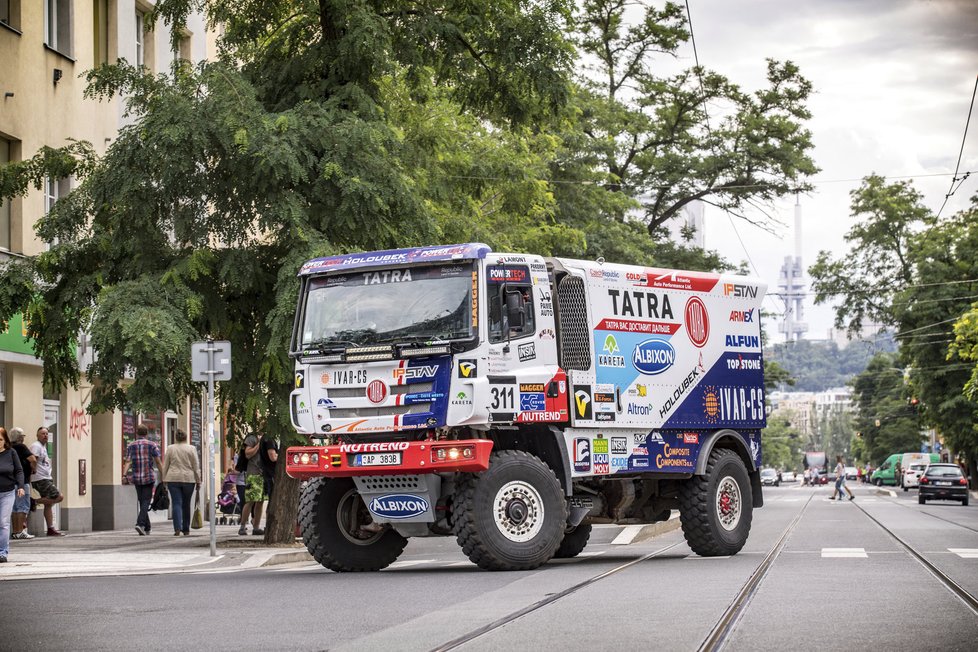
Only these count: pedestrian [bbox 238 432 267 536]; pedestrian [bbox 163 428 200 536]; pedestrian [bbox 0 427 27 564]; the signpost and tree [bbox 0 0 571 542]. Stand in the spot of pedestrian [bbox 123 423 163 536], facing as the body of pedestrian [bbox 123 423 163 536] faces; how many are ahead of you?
0

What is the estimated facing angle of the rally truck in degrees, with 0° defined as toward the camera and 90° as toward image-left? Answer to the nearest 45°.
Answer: approximately 45°

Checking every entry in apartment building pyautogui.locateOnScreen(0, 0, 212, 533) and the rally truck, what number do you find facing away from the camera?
0

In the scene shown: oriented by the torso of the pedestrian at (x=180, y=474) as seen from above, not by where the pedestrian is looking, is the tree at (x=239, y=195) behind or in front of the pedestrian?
behind

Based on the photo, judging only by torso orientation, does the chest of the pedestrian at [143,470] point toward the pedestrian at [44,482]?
no

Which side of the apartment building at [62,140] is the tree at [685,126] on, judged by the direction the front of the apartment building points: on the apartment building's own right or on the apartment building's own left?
on the apartment building's own left

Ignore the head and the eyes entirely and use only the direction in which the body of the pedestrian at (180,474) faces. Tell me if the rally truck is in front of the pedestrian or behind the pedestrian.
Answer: behind

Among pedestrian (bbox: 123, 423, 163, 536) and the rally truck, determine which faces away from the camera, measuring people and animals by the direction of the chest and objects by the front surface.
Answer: the pedestrian

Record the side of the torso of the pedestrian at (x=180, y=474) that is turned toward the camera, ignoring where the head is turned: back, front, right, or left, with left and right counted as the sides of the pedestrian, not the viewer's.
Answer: back

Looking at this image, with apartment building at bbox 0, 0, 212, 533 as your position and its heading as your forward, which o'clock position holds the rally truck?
The rally truck is roughly at 1 o'clock from the apartment building.

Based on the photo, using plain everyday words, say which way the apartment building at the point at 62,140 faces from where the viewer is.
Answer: facing the viewer and to the right of the viewer
